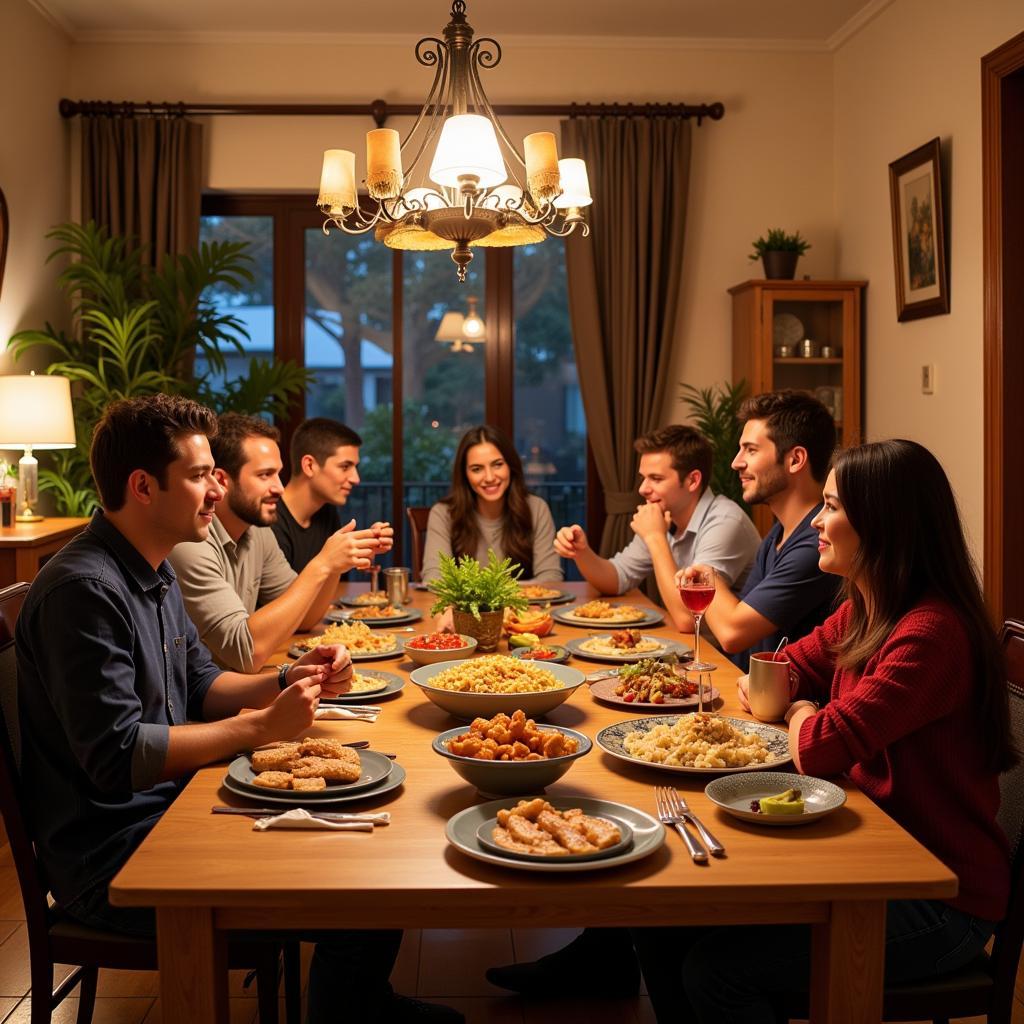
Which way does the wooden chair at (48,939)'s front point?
to the viewer's right

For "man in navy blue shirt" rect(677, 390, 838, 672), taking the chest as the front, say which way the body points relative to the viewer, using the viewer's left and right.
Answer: facing to the left of the viewer

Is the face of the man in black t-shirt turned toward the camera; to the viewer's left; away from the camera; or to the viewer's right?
to the viewer's right

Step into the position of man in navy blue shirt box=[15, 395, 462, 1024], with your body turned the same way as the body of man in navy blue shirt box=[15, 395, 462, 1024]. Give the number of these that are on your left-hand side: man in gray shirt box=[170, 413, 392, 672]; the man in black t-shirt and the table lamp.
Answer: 3

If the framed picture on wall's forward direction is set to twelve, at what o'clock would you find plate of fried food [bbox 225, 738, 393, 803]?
The plate of fried food is roughly at 11 o'clock from the framed picture on wall.

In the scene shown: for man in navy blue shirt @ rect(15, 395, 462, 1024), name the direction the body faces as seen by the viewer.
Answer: to the viewer's right

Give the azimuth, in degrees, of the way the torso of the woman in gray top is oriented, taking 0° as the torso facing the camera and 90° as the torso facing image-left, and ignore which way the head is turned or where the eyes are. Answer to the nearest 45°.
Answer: approximately 0°

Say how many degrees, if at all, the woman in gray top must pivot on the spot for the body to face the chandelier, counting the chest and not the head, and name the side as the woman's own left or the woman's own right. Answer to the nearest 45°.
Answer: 0° — they already face it

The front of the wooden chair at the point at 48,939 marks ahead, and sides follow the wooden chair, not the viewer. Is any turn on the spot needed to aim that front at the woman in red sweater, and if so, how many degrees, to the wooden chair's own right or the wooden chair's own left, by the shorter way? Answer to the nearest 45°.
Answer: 0° — it already faces them

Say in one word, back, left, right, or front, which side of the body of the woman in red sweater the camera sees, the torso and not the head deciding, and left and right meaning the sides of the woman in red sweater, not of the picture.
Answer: left

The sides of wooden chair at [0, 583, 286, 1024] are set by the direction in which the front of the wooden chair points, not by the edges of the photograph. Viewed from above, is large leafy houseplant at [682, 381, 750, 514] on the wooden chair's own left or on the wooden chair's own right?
on the wooden chair's own left
